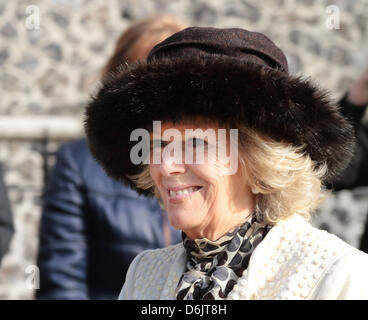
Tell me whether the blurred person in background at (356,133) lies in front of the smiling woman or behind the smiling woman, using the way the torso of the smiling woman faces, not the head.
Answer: behind

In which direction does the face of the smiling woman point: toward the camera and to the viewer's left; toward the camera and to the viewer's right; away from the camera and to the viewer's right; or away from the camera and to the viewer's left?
toward the camera and to the viewer's left
